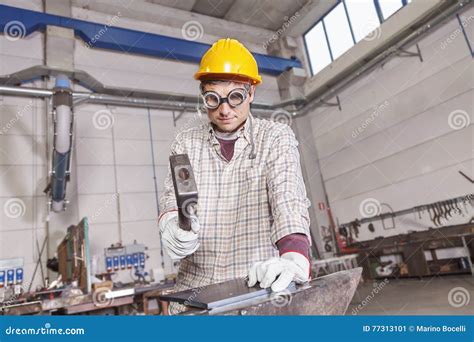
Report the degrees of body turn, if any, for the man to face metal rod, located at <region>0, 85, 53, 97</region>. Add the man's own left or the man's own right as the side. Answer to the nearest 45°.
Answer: approximately 135° to the man's own right

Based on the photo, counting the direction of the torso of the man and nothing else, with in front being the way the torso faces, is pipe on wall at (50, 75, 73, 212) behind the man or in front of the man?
behind

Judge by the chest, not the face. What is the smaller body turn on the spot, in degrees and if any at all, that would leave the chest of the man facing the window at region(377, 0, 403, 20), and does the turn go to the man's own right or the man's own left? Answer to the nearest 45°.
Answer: approximately 135° to the man's own left

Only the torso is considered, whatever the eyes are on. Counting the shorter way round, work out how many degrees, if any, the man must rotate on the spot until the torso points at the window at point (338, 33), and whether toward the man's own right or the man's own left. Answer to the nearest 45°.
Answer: approximately 135° to the man's own left

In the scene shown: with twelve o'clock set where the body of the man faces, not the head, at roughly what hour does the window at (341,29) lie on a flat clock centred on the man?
The window is roughly at 7 o'clock from the man.

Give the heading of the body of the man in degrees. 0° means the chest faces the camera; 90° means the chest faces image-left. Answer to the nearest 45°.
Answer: approximately 0°
